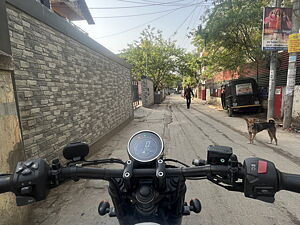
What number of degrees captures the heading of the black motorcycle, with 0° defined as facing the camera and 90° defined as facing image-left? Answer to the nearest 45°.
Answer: approximately 180°

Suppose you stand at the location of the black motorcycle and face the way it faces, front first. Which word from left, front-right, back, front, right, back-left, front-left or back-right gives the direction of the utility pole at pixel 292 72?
front-right

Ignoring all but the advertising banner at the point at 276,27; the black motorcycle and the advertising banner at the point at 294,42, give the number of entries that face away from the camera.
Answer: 1

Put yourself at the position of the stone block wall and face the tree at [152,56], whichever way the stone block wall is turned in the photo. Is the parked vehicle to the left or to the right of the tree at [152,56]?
right

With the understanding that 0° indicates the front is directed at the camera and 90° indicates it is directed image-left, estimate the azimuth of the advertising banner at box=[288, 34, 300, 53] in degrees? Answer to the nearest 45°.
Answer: approximately 0°

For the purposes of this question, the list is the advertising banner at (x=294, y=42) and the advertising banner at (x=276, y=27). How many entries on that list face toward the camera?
2

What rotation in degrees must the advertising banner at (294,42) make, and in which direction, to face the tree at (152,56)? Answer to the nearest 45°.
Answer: approximately 135° to its right

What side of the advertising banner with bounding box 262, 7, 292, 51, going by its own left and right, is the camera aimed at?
front

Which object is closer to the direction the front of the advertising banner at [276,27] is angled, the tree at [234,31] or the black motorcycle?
the black motorcycle

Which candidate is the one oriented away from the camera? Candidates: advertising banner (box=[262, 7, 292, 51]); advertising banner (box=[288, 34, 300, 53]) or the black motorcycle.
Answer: the black motorcycle

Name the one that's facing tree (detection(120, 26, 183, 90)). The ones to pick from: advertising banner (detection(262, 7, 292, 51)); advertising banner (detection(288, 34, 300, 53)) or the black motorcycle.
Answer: the black motorcycle

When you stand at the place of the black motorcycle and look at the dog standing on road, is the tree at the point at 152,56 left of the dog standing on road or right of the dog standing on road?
left

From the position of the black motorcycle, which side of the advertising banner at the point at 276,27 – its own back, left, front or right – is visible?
front
